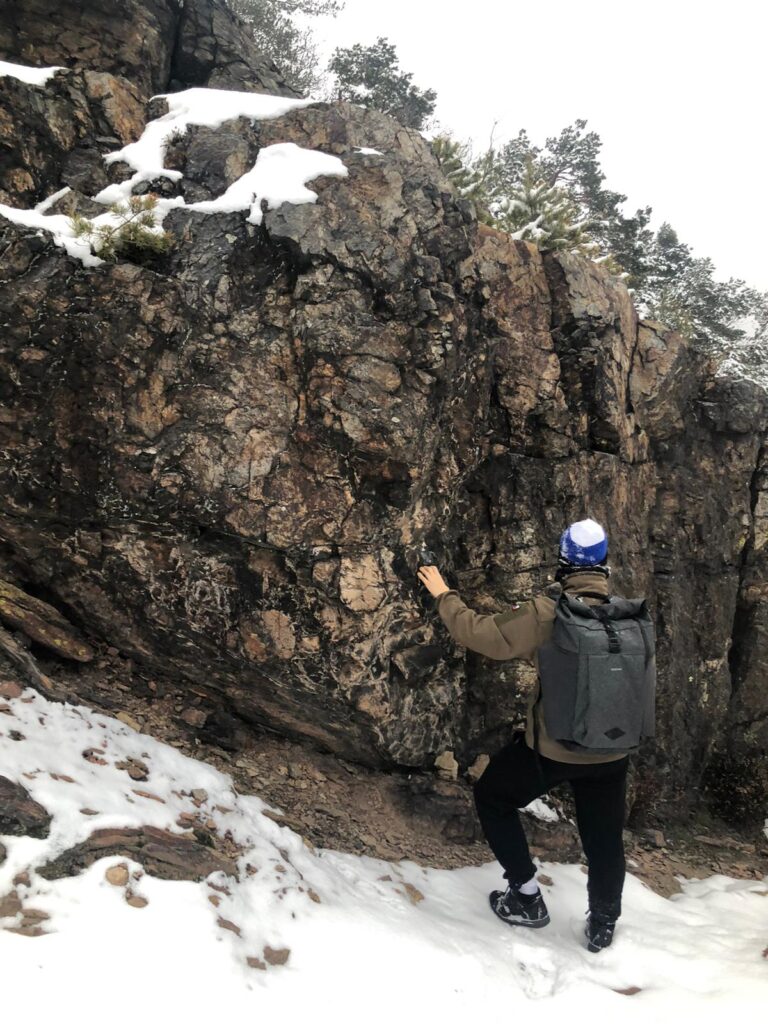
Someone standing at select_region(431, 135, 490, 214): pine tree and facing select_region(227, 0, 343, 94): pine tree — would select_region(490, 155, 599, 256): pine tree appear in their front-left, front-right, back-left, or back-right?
back-right

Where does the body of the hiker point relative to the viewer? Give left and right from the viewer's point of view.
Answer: facing away from the viewer and to the left of the viewer

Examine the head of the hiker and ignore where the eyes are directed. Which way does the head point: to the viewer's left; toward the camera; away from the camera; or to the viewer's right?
away from the camera
